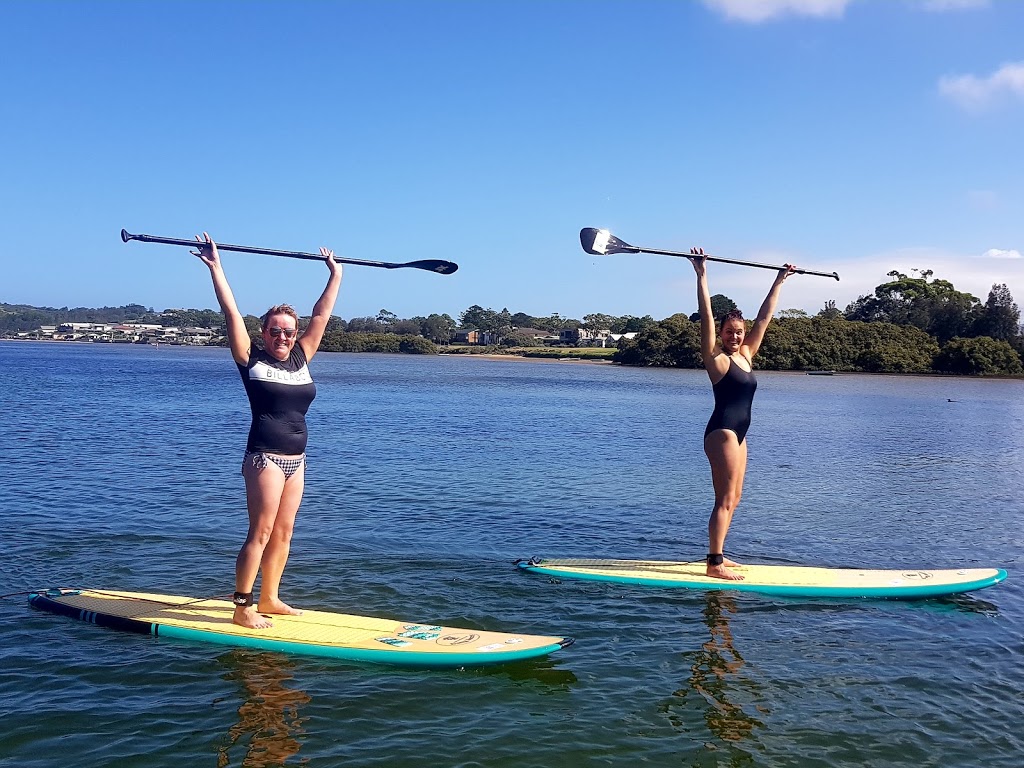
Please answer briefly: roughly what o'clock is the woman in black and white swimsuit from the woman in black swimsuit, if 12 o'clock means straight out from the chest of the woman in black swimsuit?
The woman in black and white swimsuit is roughly at 3 o'clock from the woman in black swimsuit.

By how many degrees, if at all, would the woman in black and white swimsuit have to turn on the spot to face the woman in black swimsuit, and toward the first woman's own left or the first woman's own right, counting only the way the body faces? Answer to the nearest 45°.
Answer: approximately 45° to the first woman's own left

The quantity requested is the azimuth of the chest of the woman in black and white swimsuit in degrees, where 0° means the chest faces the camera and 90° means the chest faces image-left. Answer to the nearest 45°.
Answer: approximately 315°

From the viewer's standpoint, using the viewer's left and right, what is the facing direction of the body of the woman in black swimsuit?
facing the viewer and to the right of the viewer

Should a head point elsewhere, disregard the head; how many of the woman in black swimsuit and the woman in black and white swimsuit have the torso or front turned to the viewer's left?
0
